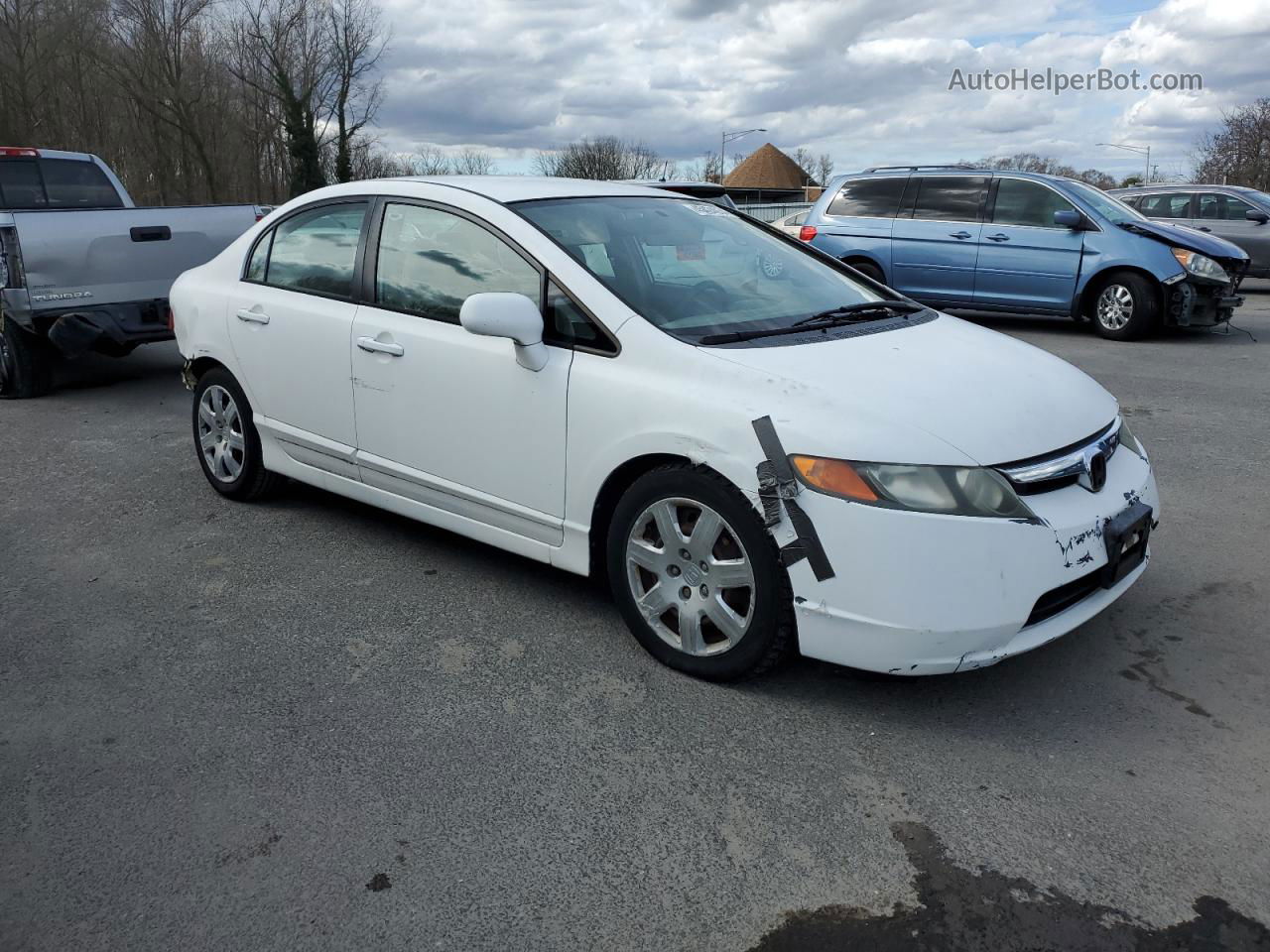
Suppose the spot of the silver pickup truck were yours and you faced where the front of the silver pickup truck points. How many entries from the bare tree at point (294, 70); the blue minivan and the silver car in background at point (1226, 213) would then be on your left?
0

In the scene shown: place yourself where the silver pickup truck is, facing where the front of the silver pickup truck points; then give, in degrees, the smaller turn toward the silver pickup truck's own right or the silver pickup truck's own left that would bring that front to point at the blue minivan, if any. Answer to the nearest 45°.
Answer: approximately 135° to the silver pickup truck's own right

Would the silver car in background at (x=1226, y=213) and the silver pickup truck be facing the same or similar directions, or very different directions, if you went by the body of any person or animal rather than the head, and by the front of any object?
very different directions

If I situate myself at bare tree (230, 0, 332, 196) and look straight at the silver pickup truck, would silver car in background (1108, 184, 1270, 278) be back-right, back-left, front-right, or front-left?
front-left

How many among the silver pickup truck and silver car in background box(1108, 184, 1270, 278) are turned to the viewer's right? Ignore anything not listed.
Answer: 1

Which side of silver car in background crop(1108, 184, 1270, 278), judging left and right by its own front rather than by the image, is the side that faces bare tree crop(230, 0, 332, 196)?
back

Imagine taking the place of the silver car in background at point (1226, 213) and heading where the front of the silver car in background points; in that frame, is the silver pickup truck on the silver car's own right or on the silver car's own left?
on the silver car's own right

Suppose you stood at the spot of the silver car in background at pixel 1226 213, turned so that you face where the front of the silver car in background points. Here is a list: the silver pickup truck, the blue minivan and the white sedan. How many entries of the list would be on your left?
0

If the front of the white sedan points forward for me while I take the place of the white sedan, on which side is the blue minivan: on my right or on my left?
on my left

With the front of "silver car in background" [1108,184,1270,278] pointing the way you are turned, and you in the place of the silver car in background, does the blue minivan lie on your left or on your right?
on your right

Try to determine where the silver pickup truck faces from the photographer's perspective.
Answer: facing away from the viewer and to the left of the viewer

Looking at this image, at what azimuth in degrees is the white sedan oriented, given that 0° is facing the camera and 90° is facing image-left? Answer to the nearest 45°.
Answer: approximately 315°

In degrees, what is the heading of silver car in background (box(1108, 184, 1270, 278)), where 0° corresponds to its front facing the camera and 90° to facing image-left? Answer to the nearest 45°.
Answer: approximately 270°

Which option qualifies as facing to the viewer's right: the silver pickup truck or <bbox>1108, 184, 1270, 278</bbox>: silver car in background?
the silver car in background

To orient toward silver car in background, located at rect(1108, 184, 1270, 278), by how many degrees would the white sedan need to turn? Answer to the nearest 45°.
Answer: approximately 90° to its left

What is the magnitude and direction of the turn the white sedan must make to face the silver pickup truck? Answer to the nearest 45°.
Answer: approximately 180°
